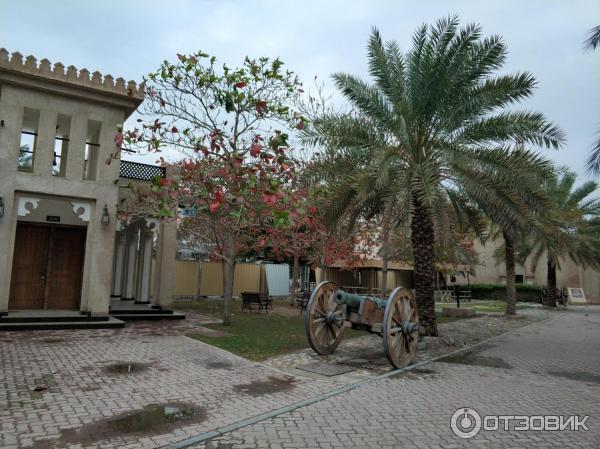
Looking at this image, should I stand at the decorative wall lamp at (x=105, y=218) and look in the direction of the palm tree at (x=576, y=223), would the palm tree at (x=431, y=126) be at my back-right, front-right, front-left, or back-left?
front-right

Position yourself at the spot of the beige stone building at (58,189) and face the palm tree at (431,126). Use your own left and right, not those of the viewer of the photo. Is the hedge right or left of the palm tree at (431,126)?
left

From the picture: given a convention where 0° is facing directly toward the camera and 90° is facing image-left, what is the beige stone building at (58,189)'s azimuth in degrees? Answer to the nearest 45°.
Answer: approximately 0°

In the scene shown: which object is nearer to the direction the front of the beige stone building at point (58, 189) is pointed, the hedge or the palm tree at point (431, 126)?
the palm tree

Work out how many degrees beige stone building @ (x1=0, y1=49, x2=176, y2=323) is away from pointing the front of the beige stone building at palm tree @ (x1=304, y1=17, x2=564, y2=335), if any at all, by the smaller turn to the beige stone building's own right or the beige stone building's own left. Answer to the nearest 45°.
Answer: approximately 45° to the beige stone building's own left

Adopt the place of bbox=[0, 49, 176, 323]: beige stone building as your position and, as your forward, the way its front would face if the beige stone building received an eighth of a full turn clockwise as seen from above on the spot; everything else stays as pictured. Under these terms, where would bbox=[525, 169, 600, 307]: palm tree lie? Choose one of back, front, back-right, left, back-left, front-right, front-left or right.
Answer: back-left

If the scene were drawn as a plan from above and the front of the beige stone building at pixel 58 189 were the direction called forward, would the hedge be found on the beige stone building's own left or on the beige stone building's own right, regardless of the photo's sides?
on the beige stone building's own left

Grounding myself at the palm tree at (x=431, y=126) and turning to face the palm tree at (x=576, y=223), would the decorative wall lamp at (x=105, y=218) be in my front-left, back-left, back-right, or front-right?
back-left
